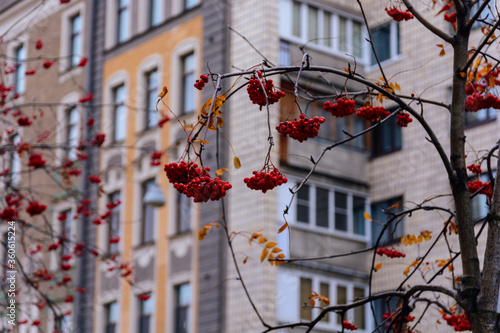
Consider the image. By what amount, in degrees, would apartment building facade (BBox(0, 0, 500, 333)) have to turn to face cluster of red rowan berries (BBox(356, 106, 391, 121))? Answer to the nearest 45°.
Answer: approximately 45° to its left

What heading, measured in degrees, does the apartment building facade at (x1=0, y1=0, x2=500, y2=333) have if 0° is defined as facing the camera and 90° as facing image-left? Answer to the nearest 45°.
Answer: approximately 45°

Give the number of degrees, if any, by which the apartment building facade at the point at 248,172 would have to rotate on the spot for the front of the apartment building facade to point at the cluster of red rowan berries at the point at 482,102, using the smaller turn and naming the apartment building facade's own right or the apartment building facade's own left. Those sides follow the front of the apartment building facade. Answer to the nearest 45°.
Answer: approximately 45° to the apartment building facade's own left
